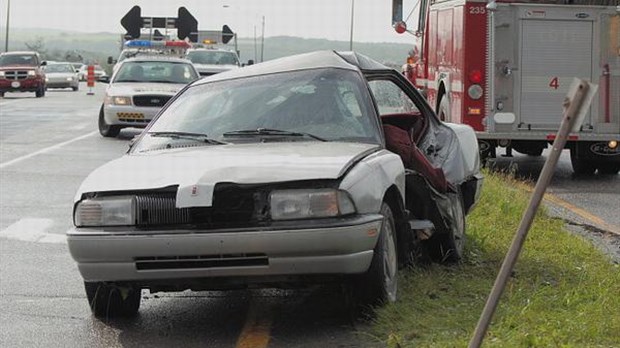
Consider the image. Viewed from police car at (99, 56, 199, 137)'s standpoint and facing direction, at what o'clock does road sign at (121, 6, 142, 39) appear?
The road sign is roughly at 6 o'clock from the police car.

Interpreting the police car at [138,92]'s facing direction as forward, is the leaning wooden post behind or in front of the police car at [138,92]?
in front

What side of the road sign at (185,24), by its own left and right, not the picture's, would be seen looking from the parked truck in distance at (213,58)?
back

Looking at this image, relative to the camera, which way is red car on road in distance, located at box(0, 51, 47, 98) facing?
toward the camera

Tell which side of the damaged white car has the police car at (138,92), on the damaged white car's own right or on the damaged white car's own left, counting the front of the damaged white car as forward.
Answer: on the damaged white car's own right

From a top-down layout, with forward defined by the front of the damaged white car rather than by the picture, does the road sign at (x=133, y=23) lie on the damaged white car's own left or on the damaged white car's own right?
on the damaged white car's own right

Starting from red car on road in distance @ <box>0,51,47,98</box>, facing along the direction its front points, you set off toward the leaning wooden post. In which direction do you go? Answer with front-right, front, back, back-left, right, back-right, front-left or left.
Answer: front

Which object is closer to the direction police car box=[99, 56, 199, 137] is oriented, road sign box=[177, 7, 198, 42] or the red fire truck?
the red fire truck

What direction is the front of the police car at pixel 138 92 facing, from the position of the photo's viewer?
facing the viewer
